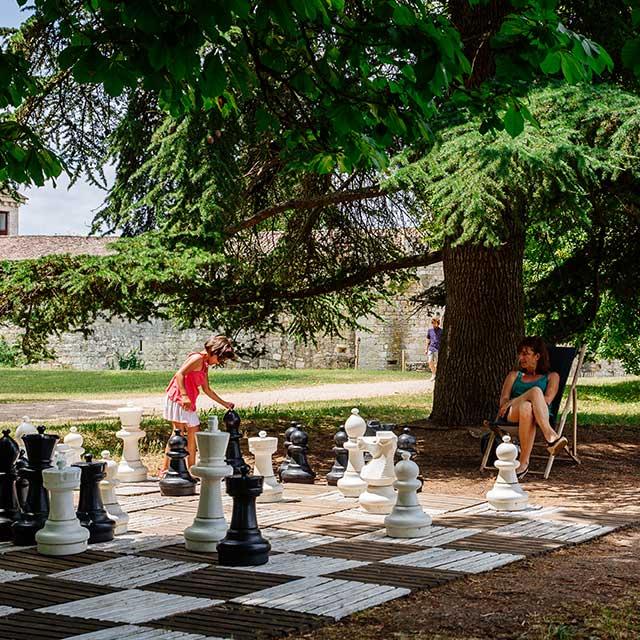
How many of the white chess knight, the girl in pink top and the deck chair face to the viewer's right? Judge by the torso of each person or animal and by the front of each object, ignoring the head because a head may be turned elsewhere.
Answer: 1

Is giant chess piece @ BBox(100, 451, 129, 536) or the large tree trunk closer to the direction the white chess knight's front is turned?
the giant chess piece

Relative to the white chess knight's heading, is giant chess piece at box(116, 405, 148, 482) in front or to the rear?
in front

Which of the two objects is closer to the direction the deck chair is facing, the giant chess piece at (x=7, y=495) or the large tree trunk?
the giant chess piece

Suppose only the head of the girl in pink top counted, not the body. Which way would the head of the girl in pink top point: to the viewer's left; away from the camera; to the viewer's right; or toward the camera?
to the viewer's right

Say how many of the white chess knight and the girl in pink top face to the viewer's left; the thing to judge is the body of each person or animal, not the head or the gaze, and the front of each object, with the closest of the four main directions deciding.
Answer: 1

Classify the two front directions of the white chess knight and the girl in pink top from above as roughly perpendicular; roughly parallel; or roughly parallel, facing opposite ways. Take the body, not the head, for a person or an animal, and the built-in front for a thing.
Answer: roughly parallel, facing opposite ways

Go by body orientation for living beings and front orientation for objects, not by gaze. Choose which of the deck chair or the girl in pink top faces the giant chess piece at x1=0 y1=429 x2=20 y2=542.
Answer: the deck chair

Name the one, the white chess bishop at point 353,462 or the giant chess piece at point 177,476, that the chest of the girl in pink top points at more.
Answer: the white chess bishop

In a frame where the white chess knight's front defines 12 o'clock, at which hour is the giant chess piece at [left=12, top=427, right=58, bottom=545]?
The giant chess piece is roughly at 11 o'clock from the white chess knight.

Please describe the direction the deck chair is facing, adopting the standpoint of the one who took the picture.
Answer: facing the viewer and to the left of the viewer

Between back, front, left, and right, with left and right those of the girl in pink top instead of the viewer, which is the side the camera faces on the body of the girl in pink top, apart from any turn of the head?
right

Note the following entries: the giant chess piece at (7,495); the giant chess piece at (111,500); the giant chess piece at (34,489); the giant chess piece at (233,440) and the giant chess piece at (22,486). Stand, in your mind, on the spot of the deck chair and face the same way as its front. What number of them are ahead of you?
5

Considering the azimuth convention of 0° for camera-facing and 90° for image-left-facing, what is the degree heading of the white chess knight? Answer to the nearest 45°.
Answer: approximately 90°

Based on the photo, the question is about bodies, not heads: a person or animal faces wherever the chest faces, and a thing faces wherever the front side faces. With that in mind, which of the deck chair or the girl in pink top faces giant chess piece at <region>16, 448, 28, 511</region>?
the deck chair

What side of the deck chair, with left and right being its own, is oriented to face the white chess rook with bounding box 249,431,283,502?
front
